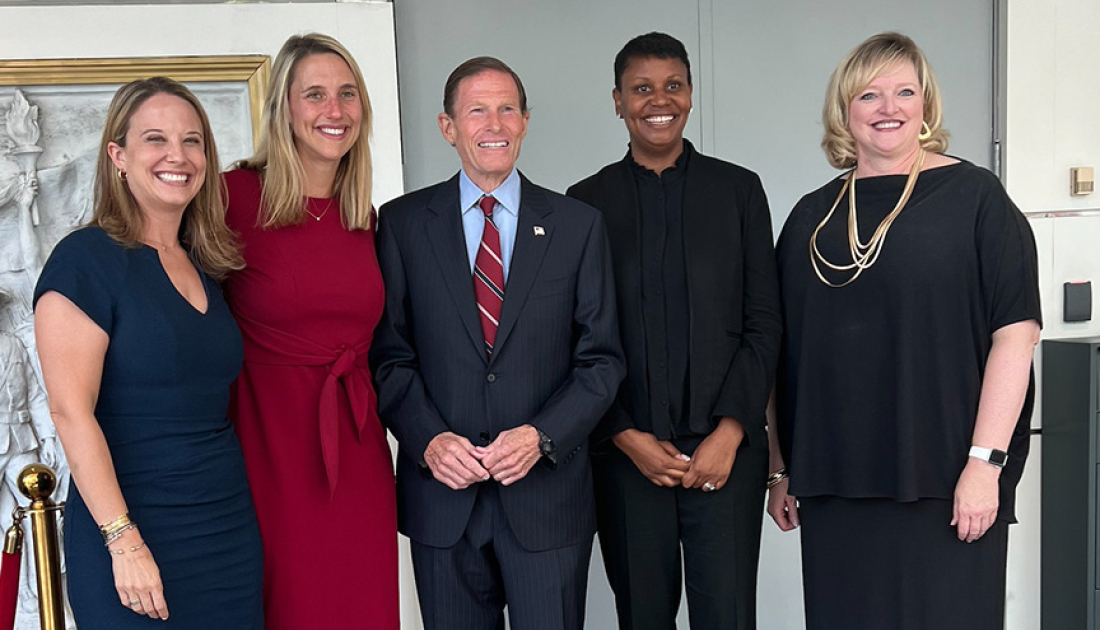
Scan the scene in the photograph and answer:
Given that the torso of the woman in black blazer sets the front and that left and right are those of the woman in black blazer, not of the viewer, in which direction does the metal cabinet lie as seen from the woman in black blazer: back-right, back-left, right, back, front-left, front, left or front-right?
back-left

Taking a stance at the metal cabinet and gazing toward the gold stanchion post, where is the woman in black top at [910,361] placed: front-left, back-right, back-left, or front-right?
front-left

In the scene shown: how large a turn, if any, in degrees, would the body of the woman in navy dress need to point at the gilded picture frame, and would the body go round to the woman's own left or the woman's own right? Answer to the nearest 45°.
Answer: approximately 135° to the woman's own left

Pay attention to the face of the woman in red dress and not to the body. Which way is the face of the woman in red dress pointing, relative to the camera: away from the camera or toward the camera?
toward the camera

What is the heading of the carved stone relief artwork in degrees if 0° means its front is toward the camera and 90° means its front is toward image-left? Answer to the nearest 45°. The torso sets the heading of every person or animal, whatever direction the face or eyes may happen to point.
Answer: approximately 0°

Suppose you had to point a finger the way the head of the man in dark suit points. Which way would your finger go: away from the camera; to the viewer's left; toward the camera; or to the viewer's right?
toward the camera

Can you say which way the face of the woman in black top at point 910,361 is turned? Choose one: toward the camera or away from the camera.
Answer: toward the camera

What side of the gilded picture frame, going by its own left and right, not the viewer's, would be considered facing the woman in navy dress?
front

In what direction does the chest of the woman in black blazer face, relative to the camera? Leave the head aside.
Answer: toward the camera

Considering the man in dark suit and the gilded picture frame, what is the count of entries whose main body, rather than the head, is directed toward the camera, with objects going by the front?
2

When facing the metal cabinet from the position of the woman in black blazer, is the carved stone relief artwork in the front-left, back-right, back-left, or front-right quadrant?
back-left

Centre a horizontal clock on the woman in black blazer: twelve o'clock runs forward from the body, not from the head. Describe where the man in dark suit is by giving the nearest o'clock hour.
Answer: The man in dark suit is roughly at 2 o'clock from the woman in black blazer.

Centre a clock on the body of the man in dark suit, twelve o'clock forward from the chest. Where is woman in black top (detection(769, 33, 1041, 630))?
The woman in black top is roughly at 9 o'clock from the man in dark suit.
